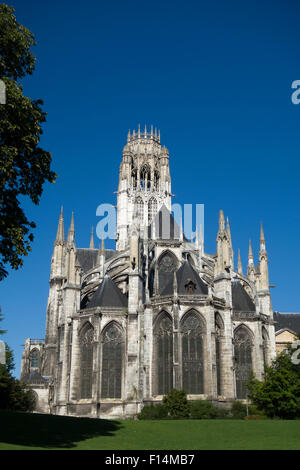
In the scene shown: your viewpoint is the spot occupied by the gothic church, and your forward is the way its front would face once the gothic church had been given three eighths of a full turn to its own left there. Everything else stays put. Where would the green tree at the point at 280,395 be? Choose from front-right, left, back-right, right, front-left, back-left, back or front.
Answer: left

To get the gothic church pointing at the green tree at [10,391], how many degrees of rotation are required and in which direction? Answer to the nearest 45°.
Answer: approximately 90° to its left

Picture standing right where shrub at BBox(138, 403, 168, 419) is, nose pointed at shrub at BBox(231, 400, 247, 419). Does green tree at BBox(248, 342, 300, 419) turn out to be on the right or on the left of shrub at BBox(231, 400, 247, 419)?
right

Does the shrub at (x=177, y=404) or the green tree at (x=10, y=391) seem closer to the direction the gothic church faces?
the green tree

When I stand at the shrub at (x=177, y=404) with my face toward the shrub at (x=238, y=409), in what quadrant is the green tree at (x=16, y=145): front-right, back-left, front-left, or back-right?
back-right

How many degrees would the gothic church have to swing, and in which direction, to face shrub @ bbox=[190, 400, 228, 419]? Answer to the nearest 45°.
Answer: approximately 135° to its right

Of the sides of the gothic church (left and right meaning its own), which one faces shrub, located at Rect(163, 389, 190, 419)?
back

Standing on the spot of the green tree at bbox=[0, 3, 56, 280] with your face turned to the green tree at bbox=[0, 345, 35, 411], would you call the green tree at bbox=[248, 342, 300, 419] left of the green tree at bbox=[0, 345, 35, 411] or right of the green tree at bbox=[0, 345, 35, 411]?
right

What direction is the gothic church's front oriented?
away from the camera
